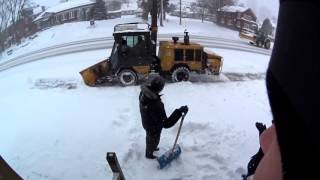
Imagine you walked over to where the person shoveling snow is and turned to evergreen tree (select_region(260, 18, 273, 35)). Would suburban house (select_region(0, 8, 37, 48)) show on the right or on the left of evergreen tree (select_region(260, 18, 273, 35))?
left

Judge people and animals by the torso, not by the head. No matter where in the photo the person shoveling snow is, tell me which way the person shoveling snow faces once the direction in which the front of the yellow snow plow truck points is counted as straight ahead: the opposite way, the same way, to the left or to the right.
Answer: the opposite way

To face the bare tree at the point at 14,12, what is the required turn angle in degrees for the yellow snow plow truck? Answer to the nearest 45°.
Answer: approximately 45° to its right

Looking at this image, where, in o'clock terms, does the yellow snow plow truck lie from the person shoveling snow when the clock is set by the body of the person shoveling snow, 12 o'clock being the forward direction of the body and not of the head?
The yellow snow plow truck is roughly at 9 o'clock from the person shoveling snow.

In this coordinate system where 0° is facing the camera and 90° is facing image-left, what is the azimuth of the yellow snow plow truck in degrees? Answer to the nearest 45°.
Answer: approximately 90°

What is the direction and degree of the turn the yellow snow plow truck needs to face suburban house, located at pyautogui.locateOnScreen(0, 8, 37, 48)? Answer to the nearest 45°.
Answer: approximately 45° to its right

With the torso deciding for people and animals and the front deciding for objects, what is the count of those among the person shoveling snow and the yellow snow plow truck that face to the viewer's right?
1

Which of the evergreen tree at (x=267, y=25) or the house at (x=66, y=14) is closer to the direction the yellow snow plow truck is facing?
the house

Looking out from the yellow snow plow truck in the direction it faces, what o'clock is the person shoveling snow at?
The person shoveling snow is roughly at 9 o'clock from the yellow snow plow truck.

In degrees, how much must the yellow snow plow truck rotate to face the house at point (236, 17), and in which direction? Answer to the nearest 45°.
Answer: approximately 90° to its right

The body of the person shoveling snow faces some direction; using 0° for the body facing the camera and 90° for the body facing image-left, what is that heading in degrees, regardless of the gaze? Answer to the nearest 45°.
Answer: approximately 270°

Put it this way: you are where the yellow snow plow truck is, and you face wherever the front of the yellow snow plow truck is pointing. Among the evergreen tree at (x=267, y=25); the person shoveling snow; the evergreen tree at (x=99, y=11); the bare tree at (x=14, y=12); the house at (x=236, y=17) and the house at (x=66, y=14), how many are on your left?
1

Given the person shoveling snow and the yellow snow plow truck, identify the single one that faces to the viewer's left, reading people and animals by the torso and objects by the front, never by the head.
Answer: the yellow snow plow truck

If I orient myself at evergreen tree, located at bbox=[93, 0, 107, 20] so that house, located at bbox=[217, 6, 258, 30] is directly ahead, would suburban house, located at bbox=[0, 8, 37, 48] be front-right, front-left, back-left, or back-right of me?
back-right

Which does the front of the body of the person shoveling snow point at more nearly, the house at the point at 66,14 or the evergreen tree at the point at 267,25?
the evergreen tree

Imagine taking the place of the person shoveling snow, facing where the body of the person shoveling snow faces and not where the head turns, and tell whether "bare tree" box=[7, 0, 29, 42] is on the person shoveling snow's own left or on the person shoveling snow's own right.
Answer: on the person shoveling snow's own left
